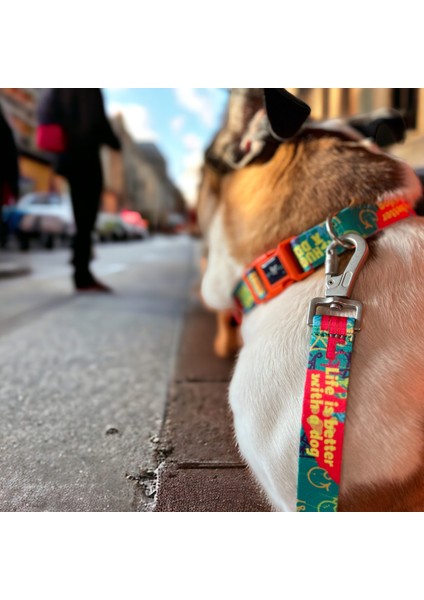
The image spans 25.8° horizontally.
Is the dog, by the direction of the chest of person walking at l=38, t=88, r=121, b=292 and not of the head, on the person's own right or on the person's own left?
on the person's own right

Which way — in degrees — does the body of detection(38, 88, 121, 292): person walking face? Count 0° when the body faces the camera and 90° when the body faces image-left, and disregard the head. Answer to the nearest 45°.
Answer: approximately 270°
